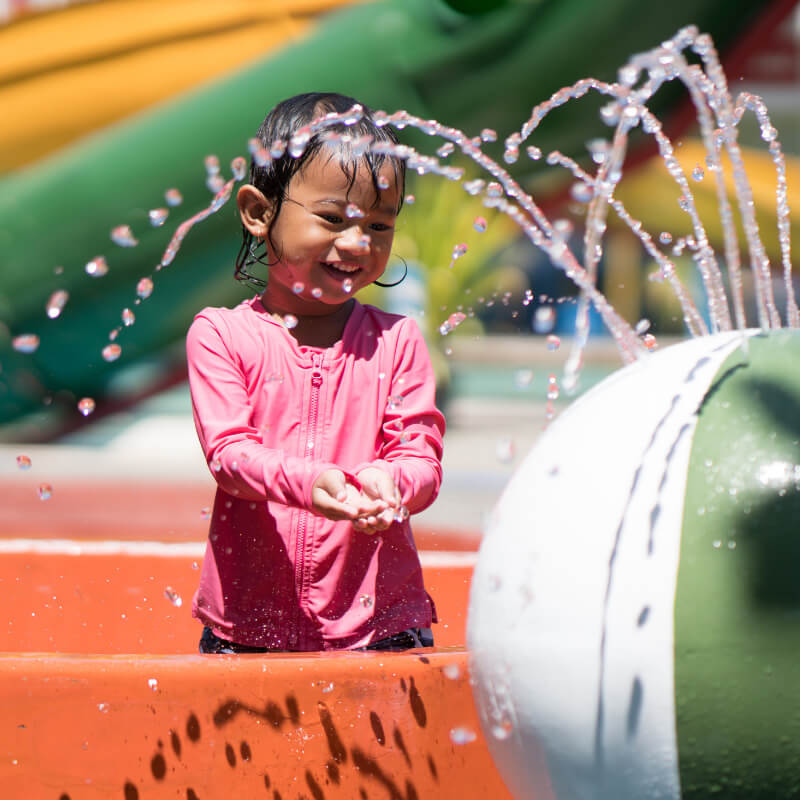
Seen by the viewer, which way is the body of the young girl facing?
toward the camera

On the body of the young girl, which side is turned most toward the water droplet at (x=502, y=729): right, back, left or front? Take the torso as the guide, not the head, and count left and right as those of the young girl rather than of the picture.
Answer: front

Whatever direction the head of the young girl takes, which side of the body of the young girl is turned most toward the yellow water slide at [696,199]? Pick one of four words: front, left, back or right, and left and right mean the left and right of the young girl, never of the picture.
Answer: back

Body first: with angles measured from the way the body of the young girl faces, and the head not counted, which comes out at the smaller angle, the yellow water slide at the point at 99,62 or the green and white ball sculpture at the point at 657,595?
the green and white ball sculpture

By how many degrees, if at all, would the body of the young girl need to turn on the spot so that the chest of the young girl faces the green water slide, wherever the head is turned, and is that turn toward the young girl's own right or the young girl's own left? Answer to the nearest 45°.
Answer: approximately 180°

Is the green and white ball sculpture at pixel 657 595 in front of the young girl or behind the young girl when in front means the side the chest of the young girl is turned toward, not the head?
in front

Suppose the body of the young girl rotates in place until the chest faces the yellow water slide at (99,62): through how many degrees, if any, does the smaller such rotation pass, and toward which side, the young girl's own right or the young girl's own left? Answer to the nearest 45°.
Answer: approximately 180°
